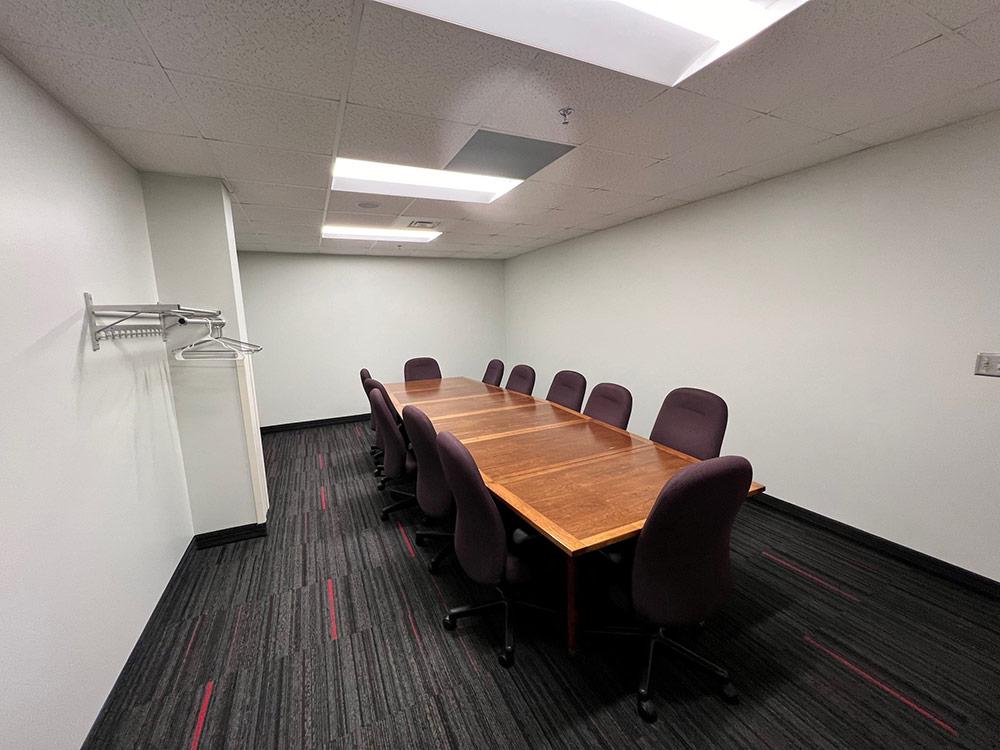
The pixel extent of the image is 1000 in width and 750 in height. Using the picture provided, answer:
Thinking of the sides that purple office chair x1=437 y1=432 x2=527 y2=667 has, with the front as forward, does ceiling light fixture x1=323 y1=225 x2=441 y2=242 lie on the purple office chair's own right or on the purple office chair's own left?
on the purple office chair's own left

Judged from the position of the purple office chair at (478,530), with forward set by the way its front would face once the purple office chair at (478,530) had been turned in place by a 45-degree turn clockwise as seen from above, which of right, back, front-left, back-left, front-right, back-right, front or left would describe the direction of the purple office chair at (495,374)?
left

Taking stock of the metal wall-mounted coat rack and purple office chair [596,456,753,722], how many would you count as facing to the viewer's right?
1

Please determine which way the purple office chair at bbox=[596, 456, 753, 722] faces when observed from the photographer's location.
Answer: facing away from the viewer and to the left of the viewer

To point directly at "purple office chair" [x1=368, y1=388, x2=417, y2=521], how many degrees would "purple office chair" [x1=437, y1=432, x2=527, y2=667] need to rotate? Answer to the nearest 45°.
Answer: approximately 90° to its left

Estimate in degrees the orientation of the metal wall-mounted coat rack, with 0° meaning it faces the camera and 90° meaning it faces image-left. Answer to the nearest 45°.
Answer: approximately 270°

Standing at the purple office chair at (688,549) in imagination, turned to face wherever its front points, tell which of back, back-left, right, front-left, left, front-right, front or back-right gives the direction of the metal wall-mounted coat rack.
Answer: front-left

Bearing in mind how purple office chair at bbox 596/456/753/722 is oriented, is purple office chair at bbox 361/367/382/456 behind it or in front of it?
in front

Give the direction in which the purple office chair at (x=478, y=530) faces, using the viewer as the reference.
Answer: facing away from the viewer and to the right of the viewer

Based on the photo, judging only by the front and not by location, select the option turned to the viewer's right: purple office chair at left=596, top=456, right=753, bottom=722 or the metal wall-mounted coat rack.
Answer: the metal wall-mounted coat rack

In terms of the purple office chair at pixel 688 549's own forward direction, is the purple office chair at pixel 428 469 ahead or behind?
ahead

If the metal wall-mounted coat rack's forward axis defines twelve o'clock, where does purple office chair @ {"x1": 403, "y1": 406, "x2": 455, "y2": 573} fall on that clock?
The purple office chair is roughly at 1 o'clock from the metal wall-mounted coat rack.

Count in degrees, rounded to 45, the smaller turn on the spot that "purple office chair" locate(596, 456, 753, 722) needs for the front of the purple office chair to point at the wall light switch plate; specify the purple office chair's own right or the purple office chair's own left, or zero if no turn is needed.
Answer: approximately 90° to the purple office chair's own right

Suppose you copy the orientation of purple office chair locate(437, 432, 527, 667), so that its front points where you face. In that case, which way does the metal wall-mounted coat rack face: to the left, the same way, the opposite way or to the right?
the same way

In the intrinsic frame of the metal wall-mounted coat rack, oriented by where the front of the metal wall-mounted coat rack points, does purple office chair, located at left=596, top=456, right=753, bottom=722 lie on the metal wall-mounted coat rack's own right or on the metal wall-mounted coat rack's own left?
on the metal wall-mounted coat rack's own right

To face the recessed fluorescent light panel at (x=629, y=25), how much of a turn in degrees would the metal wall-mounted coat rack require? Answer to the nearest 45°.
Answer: approximately 45° to its right

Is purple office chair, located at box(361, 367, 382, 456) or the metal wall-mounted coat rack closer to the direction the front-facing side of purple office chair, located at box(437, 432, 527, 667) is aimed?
the purple office chair
